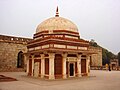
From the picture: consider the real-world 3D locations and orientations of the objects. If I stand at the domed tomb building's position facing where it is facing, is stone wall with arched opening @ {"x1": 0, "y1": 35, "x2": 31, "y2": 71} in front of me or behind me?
behind

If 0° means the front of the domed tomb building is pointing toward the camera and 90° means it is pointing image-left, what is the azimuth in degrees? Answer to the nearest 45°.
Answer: approximately 315°
